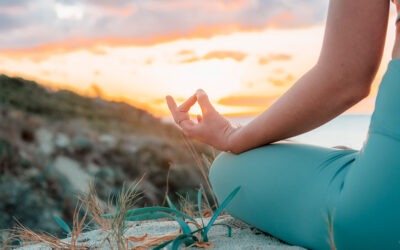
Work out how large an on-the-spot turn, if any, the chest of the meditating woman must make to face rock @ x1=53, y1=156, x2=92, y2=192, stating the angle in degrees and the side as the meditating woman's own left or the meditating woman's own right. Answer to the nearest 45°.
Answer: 0° — they already face it

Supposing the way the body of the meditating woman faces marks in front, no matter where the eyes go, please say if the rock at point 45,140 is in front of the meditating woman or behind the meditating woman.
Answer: in front

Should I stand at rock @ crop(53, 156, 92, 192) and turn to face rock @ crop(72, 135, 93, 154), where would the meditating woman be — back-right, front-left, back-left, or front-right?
back-right

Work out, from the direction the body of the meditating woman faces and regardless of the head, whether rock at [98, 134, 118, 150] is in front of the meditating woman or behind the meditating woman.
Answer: in front

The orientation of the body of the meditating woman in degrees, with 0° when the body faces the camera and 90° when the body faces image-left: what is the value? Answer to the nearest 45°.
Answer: approximately 135°

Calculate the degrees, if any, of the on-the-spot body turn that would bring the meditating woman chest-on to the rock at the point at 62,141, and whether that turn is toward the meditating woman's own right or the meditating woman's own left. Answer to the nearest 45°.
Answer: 0° — they already face it

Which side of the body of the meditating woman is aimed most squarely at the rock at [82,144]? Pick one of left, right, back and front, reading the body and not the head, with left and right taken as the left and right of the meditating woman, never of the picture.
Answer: front
